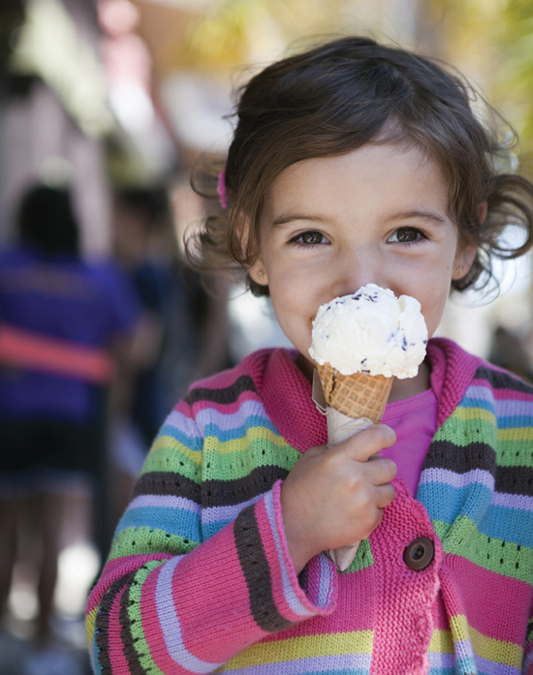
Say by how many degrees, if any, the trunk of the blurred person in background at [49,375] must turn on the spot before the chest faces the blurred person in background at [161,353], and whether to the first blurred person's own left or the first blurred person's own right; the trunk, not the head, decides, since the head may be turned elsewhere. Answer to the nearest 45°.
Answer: approximately 45° to the first blurred person's own right

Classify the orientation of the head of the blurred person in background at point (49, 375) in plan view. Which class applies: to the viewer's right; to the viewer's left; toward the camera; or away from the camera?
away from the camera

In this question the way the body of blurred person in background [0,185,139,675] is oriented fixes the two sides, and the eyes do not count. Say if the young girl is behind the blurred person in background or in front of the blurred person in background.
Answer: behind

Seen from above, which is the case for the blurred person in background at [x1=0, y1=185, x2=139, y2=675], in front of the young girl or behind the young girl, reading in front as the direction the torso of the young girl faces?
behind

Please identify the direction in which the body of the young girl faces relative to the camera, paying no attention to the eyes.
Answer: toward the camera

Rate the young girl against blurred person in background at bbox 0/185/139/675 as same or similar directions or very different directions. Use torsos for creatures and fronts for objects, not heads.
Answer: very different directions

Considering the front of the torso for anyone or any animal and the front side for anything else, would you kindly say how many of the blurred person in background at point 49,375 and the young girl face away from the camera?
1

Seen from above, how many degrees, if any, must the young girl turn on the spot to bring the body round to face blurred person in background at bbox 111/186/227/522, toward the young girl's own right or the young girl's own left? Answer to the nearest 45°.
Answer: approximately 180°

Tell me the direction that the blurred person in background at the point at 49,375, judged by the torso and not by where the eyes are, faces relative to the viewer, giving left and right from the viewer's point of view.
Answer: facing away from the viewer

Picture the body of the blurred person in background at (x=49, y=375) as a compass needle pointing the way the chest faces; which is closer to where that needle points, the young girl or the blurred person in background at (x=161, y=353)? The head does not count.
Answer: the blurred person in background
